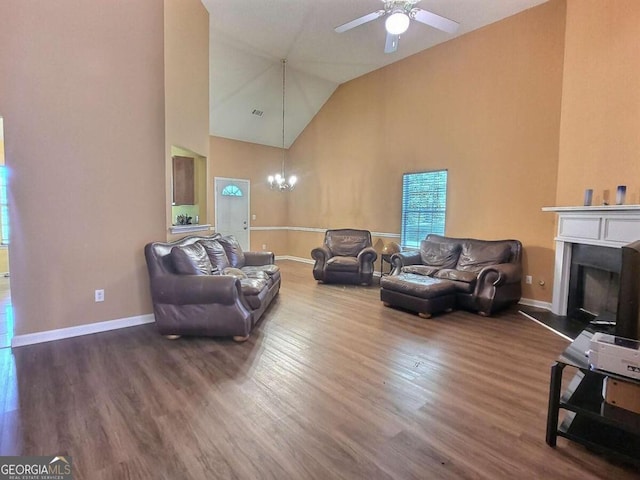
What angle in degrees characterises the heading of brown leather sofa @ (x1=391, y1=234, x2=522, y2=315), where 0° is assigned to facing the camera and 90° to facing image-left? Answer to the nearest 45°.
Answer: approximately 45°

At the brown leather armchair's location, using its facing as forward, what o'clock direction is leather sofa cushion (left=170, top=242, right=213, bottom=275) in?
The leather sofa cushion is roughly at 1 o'clock from the brown leather armchair.

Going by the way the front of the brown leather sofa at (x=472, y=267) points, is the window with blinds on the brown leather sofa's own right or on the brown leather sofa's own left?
on the brown leather sofa's own right

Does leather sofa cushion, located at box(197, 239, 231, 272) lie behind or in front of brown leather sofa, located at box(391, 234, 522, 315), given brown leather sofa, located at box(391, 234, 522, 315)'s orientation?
in front

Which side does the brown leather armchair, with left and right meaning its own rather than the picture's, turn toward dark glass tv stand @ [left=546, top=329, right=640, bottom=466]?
front

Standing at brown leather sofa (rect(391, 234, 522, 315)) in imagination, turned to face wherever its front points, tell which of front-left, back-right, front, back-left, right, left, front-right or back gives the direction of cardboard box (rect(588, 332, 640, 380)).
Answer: front-left

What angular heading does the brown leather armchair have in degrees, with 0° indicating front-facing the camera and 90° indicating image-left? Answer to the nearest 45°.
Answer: approximately 0°

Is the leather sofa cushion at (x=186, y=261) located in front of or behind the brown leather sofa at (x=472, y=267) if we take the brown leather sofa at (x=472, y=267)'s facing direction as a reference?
in front

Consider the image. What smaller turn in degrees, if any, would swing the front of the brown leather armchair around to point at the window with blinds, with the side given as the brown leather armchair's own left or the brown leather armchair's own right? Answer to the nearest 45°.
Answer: approximately 90° to the brown leather armchair's own left
